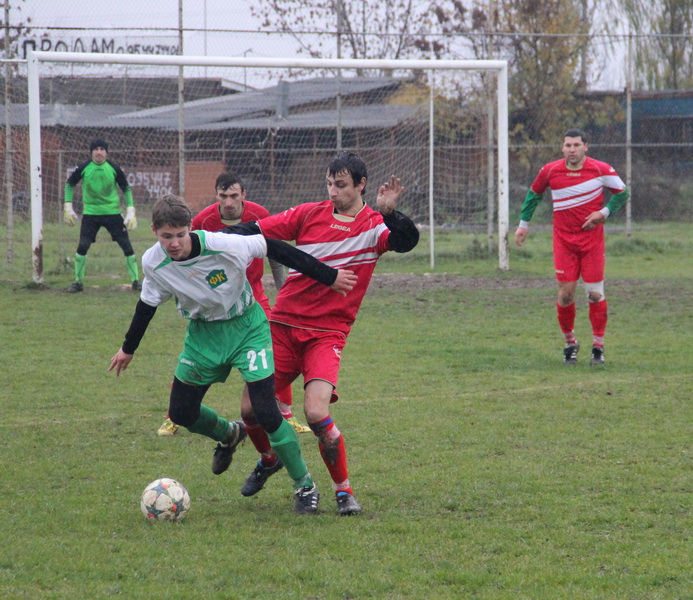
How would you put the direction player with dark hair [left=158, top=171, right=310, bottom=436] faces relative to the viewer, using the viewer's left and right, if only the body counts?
facing the viewer

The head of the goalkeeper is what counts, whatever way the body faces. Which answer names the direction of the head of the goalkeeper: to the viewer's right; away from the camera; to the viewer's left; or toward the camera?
toward the camera

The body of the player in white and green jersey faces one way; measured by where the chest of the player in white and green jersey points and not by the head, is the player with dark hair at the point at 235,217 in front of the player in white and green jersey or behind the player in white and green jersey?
behind

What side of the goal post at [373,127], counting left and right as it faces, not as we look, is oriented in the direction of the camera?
front

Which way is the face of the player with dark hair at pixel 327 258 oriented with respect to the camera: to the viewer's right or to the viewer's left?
to the viewer's left

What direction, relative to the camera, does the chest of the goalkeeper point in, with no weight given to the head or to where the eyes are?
toward the camera

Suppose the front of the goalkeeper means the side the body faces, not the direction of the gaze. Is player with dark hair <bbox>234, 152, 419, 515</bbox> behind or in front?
in front

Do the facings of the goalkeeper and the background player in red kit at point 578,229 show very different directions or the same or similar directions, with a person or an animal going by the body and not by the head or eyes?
same or similar directions

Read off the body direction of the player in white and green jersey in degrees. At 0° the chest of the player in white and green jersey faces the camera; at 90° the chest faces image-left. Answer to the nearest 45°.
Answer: approximately 0°

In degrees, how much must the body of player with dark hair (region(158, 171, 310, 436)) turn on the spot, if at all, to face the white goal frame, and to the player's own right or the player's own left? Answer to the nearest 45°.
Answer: approximately 180°

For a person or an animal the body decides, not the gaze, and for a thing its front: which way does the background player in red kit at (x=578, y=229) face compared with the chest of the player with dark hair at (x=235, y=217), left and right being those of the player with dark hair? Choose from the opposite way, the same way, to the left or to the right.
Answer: the same way

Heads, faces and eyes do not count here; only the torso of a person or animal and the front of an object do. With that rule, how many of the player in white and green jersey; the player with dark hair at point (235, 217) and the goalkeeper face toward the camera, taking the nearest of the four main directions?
3

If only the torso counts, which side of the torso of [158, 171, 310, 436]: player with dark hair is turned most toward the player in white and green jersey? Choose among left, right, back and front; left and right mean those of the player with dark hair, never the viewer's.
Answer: front

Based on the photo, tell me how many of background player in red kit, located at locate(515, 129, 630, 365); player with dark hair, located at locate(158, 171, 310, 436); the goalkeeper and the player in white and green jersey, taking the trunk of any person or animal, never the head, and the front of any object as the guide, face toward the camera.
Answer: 4

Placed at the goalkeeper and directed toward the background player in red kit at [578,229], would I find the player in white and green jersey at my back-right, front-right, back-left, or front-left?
front-right

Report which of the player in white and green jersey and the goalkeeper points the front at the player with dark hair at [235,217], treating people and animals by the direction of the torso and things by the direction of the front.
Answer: the goalkeeper

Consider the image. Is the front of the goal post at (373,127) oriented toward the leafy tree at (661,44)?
no
